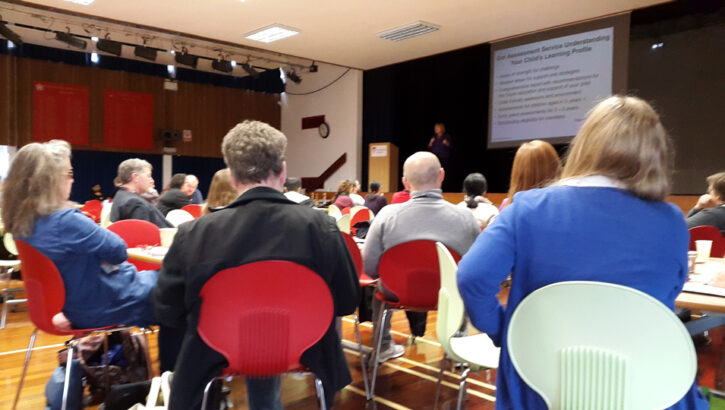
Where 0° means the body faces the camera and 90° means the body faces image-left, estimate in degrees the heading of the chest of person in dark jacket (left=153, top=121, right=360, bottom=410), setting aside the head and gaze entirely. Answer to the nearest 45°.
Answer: approximately 180°

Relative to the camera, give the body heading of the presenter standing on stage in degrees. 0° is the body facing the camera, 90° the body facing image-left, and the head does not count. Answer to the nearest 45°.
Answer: approximately 0°

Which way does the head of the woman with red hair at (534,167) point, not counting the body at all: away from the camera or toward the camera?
away from the camera

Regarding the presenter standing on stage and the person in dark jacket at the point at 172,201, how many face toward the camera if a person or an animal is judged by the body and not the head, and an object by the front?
1

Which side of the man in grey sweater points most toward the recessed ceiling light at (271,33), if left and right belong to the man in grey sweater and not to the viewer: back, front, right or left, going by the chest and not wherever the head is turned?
front

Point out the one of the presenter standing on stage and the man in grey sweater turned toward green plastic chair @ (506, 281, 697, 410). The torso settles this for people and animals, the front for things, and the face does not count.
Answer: the presenter standing on stage

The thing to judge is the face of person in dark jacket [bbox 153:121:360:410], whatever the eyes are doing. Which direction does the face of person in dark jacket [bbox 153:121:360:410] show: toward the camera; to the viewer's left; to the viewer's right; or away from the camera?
away from the camera

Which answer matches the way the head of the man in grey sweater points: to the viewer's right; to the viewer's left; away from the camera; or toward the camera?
away from the camera

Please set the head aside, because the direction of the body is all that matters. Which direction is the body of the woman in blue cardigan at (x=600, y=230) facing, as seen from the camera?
away from the camera

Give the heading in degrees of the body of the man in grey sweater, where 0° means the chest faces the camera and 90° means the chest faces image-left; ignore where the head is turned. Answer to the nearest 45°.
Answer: approximately 180°
